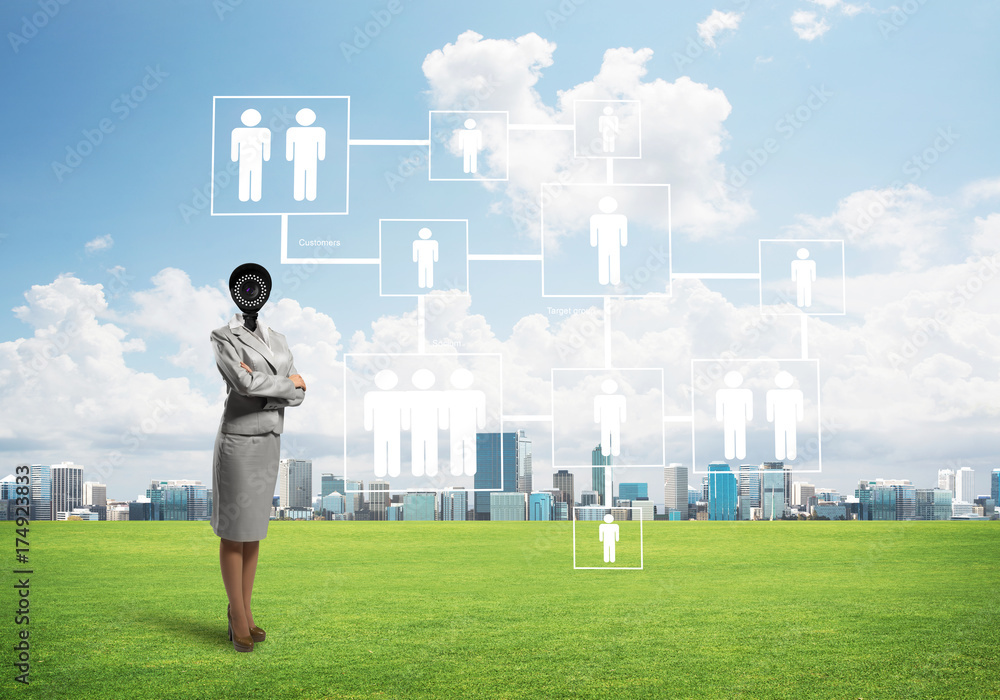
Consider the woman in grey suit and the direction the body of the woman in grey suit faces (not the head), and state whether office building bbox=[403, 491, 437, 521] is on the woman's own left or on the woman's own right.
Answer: on the woman's own left

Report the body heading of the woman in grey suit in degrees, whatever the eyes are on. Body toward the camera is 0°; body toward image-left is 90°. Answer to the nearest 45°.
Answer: approximately 315°

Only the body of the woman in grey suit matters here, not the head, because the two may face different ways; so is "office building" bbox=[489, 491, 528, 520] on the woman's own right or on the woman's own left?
on the woman's own left

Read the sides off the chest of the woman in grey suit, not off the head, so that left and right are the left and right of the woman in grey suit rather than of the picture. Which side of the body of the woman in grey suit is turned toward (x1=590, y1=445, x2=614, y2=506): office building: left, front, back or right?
left
